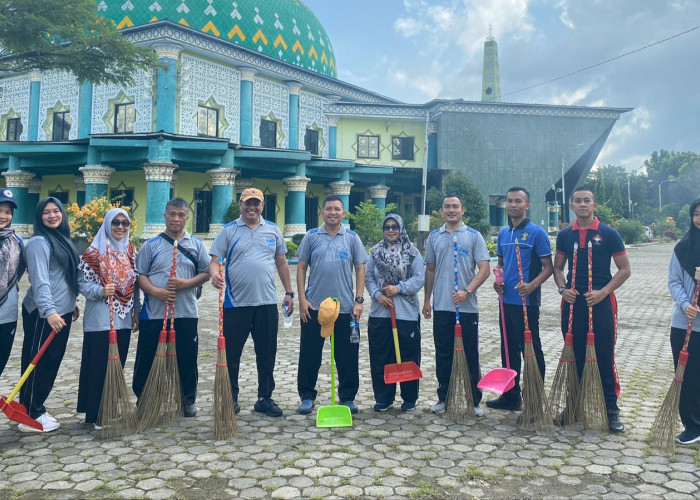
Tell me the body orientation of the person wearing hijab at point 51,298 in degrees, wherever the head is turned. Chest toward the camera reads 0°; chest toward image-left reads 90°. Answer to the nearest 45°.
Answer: approximately 315°

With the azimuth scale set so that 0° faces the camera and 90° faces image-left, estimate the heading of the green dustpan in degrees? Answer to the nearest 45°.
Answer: approximately 0°

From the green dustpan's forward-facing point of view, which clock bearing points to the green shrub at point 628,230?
The green shrub is roughly at 7 o'clock from the green dustpan.

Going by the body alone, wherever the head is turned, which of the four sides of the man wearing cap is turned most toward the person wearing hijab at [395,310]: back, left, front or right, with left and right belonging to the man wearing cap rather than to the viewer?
left

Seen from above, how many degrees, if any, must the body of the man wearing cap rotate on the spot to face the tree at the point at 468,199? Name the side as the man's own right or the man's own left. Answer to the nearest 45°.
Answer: approximately 135° to the man's own left
